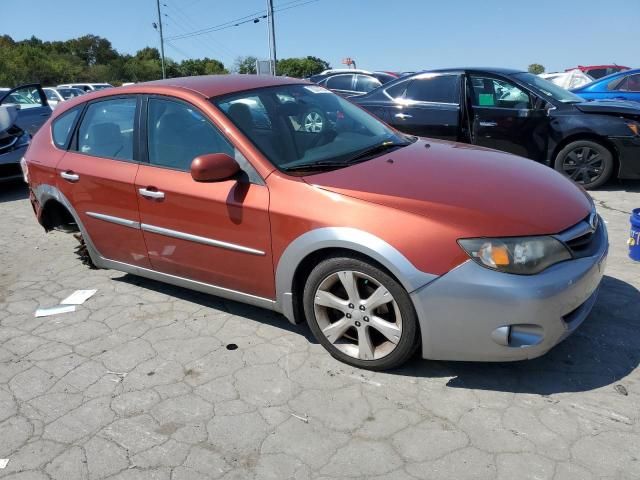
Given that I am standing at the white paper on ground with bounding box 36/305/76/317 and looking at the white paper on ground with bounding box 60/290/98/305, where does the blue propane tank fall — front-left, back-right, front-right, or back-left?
front-right

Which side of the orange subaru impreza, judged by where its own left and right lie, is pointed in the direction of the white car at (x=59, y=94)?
back

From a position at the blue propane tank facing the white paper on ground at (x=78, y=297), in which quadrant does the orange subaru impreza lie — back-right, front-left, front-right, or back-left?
front-left

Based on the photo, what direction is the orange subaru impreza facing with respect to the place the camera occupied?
facing the viewer and to the right of the viewer

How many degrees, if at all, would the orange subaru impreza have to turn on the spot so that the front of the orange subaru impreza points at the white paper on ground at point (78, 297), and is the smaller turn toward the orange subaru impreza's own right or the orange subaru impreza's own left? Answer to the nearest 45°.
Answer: approximately 180°

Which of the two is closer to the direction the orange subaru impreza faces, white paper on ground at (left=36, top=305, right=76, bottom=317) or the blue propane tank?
the blue propane tank

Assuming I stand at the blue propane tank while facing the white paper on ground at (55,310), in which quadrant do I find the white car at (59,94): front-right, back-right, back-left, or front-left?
front-right

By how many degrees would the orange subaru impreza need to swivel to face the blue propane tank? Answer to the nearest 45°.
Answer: approximately 90° to its left
